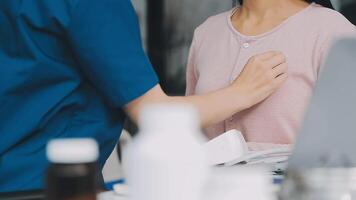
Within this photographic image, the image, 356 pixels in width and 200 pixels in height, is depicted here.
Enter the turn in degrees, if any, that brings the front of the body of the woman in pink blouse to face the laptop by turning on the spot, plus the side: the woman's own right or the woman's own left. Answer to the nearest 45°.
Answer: approximately 45° to the woman's own left

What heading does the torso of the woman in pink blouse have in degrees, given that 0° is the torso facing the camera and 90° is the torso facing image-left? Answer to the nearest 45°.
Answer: approximately 45°

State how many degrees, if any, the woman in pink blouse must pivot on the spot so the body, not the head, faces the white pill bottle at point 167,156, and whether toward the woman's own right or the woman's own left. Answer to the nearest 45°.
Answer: approximately 45° to the woman's own left

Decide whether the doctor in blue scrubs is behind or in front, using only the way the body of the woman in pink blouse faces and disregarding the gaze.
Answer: in front
